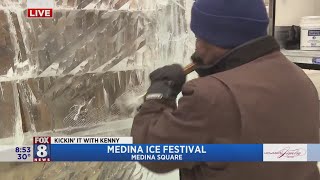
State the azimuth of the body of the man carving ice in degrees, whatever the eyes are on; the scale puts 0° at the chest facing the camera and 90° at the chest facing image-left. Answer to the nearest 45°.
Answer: approximately 135°

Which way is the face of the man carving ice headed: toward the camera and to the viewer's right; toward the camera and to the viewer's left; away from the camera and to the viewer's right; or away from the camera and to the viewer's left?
away from the camera and to the viewer's left
